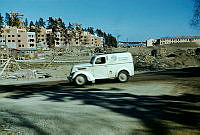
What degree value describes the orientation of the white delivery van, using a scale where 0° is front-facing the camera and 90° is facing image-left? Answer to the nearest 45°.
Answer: approximately 90°
